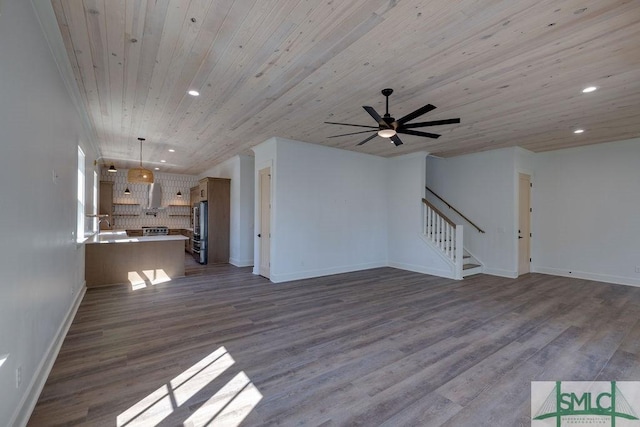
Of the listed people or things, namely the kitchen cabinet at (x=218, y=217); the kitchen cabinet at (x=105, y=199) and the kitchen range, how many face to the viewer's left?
1

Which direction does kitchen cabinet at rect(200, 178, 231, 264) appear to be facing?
to the viewer's left

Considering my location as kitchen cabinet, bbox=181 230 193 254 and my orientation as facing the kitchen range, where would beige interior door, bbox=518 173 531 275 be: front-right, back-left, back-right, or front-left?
back-left

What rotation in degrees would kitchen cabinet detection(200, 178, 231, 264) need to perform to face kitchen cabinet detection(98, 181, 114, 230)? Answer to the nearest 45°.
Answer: approximately 45° to its right

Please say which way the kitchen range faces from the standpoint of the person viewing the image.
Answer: facing the viewer

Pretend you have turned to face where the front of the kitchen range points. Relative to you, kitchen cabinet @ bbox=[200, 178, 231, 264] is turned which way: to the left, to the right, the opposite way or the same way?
to the right

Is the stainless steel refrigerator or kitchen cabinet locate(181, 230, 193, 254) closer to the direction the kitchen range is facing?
the stainless steel refrigerator

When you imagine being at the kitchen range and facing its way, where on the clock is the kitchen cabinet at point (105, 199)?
The kitchen cabinet is roughly at 3 o'clock from the kitchen range.

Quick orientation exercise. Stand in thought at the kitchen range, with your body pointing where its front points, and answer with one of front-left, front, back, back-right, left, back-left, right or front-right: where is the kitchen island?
front

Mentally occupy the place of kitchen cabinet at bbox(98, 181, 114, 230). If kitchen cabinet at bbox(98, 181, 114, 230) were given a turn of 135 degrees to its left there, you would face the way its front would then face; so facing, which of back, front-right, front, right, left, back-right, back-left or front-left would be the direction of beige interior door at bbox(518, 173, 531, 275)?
right

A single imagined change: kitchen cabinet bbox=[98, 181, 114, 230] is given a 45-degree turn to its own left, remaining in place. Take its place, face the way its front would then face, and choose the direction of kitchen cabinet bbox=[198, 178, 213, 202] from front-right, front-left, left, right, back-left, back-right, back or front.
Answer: front

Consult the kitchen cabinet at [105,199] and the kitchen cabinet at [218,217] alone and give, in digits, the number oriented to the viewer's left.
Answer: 1
